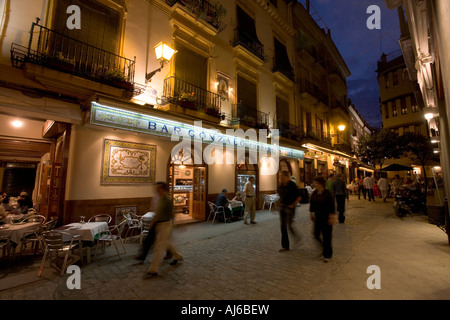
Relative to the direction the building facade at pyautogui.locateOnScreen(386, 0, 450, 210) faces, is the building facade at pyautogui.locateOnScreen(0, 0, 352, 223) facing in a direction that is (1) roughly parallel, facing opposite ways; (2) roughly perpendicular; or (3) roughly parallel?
roughly parallel, facing opposite ways

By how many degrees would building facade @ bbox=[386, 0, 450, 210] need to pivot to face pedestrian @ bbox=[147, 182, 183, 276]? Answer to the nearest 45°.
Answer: approximately 45° to its left

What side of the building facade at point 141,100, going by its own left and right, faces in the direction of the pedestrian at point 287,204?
front

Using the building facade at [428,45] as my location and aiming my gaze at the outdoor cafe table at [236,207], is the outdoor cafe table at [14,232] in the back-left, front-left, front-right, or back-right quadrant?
front-left

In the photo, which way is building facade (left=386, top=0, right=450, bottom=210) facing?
to the viewer's left

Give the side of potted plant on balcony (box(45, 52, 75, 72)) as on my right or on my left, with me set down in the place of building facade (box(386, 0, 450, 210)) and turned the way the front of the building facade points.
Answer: on my left

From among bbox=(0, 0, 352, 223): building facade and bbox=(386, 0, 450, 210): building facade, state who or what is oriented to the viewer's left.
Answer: bbox=(386, 0, 450, 210): building facade

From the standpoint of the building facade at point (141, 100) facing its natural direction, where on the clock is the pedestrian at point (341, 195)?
The pedestrian is roughly at 11 o'clock from the building facade.

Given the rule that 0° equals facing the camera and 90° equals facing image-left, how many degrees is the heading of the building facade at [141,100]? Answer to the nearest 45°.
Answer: approximately 315°

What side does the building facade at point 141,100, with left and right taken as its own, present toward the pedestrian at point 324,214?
front

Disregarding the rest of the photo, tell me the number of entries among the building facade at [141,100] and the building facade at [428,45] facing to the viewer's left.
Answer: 1

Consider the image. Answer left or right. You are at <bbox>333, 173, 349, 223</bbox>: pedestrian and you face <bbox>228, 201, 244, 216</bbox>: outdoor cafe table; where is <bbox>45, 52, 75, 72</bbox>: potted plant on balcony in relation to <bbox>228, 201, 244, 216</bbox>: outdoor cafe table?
left

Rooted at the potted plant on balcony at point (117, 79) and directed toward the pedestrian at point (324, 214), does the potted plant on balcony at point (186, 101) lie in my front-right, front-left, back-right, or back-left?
front-left
